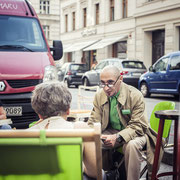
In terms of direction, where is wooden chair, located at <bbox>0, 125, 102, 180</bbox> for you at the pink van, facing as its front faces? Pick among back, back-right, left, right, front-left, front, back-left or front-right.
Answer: front

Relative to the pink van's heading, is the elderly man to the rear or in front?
in front

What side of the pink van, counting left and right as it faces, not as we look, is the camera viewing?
front

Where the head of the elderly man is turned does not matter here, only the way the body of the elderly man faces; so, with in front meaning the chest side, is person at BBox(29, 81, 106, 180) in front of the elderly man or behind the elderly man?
in front

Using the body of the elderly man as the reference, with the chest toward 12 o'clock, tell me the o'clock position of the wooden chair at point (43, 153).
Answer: The wooden chair is roughly at 11 o'clock from the elderly man.

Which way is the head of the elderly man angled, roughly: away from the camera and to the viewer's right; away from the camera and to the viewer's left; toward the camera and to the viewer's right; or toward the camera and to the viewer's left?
toward the camera and to the viewer's left

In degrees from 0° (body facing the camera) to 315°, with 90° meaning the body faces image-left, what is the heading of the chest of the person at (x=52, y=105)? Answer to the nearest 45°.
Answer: approximately 180°

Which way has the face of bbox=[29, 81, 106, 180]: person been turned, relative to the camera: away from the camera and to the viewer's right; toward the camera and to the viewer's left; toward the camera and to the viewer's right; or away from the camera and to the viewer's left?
away from the camera and to the viewer's right

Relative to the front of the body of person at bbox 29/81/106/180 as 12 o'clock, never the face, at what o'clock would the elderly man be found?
The elderly man is roughly at 1 o'clock from the person.

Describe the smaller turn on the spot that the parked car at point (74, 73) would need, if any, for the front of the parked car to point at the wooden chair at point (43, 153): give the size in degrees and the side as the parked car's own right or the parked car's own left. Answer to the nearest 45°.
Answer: approximately 135° to the parked car's own left

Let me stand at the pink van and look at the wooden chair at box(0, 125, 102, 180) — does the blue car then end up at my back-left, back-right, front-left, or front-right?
back-left

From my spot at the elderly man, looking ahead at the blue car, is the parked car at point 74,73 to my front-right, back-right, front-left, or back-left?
front-left

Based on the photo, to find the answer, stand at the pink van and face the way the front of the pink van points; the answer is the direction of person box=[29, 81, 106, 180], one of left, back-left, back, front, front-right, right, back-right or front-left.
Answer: front

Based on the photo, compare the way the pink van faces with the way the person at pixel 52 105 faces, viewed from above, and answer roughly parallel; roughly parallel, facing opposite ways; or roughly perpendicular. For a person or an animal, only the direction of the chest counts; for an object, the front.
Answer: roughly parallel, facing opposite ways

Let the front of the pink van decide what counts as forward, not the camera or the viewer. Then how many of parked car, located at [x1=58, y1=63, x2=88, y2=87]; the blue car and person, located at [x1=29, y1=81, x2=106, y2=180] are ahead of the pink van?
1
